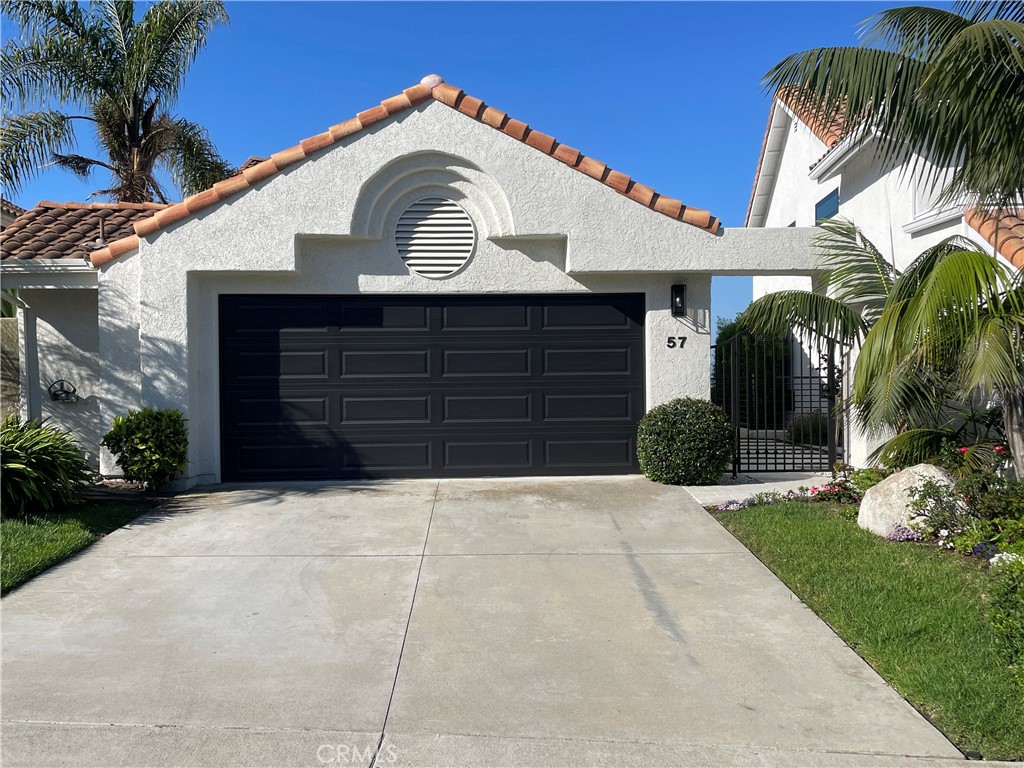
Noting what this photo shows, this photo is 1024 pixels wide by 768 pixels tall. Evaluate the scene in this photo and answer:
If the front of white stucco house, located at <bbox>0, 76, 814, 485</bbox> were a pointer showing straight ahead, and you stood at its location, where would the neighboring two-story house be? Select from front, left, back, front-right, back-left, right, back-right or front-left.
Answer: left

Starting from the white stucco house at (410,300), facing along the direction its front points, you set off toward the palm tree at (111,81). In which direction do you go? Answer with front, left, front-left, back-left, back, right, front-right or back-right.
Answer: back-right

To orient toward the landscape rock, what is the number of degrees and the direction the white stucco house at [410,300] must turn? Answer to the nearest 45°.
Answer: approximately 45° to its left

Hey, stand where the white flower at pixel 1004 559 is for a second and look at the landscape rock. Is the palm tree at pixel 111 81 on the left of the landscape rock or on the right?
left

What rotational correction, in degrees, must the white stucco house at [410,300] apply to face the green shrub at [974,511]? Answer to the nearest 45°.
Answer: approximately 45° to its left

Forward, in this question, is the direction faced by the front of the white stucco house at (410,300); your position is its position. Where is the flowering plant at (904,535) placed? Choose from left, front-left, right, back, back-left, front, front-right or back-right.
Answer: front-left

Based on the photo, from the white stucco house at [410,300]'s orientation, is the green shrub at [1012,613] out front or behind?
out front

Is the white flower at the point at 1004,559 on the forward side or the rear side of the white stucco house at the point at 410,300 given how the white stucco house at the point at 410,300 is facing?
on the forward side

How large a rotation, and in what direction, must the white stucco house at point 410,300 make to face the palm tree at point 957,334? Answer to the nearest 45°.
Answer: approximately 45° to its left
